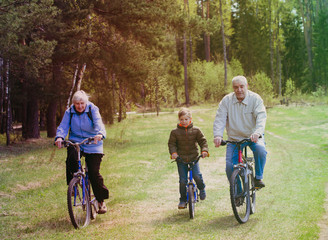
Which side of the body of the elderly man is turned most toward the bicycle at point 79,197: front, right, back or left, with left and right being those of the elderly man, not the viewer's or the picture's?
right

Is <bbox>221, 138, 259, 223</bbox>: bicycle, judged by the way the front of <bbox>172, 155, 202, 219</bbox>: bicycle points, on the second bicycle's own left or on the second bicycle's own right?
on the second bicycle's own left

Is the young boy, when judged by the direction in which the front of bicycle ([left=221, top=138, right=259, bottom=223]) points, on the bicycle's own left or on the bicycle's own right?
on the bicycle's own right

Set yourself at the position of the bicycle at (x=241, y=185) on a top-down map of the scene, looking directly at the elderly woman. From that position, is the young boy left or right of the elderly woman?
right

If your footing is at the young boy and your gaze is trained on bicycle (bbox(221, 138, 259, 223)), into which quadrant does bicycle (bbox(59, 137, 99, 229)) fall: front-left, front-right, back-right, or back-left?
back-right

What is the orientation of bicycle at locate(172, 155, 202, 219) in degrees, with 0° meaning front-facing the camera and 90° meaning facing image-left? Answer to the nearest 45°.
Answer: approximately 0°
